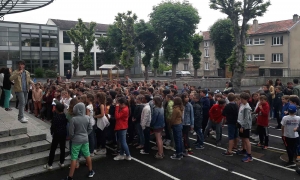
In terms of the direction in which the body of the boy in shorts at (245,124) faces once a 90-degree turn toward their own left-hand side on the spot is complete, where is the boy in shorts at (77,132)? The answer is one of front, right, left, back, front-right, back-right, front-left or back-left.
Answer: front-right

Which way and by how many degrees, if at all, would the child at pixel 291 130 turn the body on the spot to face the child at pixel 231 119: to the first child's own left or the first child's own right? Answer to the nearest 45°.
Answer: approximately 90° to the first child's own left

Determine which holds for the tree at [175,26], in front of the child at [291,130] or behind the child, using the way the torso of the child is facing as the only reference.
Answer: in front

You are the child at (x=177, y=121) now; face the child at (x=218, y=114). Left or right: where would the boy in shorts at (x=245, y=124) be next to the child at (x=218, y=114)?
right

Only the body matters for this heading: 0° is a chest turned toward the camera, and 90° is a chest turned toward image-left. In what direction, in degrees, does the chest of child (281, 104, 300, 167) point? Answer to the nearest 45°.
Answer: approximately 180°

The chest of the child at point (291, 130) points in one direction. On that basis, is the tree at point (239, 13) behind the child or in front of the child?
in front
